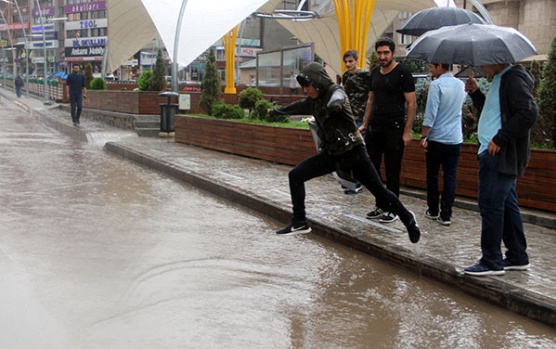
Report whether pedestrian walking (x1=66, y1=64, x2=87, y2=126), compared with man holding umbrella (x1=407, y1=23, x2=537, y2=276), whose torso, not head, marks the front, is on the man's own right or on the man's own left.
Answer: on the man's own right

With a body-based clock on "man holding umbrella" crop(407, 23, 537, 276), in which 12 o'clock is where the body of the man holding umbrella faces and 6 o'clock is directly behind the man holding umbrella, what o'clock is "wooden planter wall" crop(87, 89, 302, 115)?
The wooden planter wall is roughly at 2 o'clock from the man holding umbrella.

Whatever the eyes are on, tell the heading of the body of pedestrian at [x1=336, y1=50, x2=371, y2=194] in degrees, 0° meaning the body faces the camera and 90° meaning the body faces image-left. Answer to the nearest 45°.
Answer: approximately 45°

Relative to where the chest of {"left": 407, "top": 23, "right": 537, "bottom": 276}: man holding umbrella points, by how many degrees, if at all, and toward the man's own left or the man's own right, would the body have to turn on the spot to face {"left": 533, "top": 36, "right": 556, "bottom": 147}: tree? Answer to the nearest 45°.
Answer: approximately 90° to the man's own right

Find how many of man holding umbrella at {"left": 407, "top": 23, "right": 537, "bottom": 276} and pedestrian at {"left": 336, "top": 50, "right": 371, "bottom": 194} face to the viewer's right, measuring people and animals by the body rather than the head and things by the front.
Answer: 0

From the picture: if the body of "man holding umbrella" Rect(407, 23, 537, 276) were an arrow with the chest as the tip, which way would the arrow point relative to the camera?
to the viewer's left

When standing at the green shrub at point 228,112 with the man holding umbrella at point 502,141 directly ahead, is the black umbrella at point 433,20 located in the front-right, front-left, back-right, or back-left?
front-left

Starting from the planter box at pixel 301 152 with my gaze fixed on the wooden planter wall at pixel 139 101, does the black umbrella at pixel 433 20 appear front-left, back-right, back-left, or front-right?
back-right

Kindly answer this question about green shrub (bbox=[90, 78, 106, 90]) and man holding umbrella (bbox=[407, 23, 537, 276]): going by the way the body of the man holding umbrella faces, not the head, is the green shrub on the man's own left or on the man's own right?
on the man's own right

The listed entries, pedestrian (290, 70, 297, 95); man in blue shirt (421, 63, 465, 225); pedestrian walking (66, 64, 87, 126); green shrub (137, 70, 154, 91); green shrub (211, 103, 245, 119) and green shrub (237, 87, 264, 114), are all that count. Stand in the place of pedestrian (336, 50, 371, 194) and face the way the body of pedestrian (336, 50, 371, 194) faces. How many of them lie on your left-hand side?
1

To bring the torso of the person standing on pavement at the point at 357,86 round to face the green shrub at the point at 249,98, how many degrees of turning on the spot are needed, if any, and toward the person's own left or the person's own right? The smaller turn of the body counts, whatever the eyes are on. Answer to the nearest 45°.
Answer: approximately 135° to the person's own right

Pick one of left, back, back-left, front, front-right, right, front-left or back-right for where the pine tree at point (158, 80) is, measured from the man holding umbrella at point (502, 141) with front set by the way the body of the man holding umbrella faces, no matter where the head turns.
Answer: front-right

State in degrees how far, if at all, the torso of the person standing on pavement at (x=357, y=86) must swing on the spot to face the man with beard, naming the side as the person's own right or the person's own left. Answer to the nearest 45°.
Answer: approximately 45° to the person's own left

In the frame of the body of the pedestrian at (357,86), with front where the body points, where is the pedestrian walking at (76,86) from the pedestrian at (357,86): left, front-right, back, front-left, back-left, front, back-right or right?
right

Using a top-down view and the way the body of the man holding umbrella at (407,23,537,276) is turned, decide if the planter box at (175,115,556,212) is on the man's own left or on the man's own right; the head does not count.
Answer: on the man's own right
